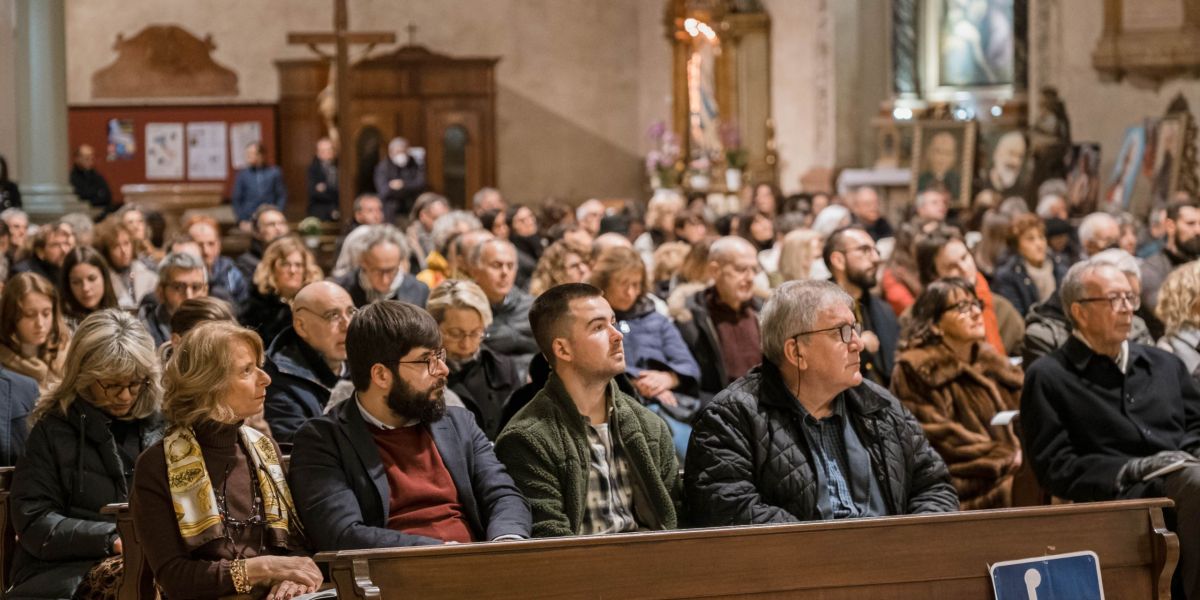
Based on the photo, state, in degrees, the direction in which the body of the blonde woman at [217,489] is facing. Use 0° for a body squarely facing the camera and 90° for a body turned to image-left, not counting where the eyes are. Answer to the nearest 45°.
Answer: approximately 315°

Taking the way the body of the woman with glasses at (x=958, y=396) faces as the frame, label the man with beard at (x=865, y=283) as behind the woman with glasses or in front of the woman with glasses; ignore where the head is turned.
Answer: behind

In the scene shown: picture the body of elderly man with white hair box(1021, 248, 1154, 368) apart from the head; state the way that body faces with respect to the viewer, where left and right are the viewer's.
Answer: facing the viewer and to the right of the viewer

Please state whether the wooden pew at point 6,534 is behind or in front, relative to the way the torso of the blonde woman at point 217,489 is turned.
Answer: behind

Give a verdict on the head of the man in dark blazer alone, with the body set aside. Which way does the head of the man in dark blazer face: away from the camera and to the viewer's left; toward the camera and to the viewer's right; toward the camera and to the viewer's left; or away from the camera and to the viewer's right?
toward the camera and to the viewer's right

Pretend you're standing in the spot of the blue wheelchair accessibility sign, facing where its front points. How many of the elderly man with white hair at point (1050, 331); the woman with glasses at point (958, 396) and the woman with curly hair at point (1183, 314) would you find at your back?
3

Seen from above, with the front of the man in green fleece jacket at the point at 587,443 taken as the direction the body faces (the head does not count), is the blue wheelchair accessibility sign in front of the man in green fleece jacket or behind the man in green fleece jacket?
in front

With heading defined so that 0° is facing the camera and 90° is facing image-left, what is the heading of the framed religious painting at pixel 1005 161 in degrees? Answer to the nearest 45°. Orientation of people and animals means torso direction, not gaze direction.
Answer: approximately 0°

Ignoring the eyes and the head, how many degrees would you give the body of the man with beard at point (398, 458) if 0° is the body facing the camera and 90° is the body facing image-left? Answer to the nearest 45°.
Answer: approximately 315°

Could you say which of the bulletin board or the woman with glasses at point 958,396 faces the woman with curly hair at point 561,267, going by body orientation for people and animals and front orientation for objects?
the bulletin board

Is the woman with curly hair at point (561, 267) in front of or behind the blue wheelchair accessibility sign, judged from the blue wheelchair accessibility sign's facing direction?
behind

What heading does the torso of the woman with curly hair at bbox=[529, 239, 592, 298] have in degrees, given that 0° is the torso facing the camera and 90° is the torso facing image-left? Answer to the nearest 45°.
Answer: approximately 315°

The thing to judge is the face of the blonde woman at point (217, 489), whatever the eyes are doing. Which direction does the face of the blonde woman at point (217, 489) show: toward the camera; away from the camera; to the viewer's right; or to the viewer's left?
to the viewer's right
